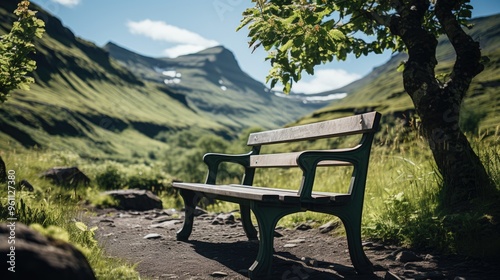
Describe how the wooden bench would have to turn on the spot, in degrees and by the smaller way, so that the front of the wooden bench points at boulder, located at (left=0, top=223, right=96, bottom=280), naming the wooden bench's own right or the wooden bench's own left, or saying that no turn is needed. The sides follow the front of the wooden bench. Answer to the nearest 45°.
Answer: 0° — it already faces it

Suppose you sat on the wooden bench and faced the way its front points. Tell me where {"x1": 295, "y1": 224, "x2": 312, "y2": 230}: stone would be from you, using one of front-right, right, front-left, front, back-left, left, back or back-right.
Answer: back-right

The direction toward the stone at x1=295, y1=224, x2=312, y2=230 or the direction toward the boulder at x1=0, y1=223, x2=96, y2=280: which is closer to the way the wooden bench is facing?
the boulder

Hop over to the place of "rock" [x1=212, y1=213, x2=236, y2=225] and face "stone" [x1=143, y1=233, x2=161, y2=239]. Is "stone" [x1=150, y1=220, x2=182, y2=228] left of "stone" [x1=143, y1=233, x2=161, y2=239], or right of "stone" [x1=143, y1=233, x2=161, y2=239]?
right

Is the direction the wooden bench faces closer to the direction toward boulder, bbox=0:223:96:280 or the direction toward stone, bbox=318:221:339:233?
the boulder

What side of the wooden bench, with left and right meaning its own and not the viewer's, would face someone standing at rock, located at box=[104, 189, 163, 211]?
right

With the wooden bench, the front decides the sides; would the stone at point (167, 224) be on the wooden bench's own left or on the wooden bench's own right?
on the wooden bench's own right

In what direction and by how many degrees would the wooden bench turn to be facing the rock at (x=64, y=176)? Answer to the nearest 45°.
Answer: approximately 90° to its right

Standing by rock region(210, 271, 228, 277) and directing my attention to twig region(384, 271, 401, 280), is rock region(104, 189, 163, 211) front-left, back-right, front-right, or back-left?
back-left

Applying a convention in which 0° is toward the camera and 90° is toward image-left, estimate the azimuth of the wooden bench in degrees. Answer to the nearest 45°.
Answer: approximately 45°

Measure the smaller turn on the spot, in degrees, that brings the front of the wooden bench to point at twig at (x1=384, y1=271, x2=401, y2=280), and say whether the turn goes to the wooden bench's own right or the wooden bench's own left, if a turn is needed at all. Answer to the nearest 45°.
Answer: approximately 135° to the wooden bench's own left
